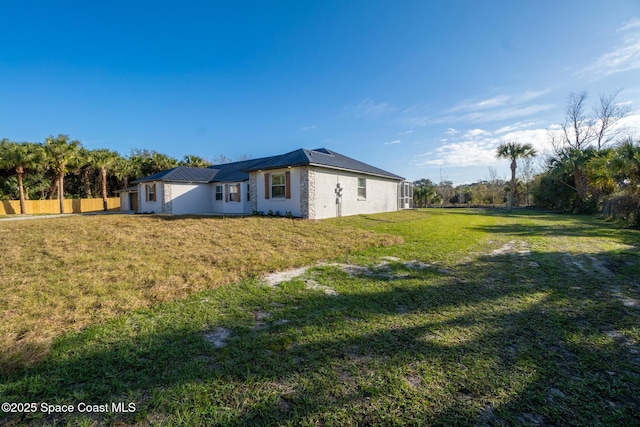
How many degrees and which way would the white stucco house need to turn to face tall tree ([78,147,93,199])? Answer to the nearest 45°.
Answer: approximately 90° to its right

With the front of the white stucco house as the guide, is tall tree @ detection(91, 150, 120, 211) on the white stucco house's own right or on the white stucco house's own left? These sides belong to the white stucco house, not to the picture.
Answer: on the white stucco house's own right

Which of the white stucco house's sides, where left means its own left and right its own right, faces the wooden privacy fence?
right

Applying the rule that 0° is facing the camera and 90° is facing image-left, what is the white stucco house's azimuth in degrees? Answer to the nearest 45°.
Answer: approximately 45°

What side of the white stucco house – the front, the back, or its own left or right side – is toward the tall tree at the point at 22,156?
right
